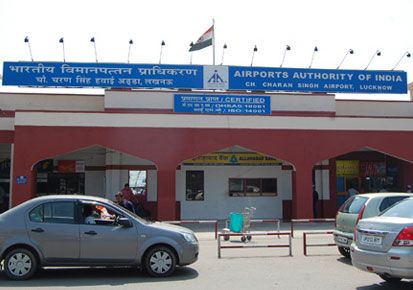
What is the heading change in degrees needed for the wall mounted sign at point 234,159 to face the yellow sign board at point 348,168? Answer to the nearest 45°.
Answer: approximately 90° to its left

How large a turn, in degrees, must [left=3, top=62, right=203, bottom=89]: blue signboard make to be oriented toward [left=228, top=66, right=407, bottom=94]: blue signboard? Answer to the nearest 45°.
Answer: approximately 90° to its left

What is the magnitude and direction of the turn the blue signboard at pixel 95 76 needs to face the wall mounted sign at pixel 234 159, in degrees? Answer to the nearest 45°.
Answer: approximately 90° to its left

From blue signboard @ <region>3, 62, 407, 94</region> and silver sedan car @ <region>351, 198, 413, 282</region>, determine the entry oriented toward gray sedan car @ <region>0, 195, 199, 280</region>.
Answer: the blue signboard

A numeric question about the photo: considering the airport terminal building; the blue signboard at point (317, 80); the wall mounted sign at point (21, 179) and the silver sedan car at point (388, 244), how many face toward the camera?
3

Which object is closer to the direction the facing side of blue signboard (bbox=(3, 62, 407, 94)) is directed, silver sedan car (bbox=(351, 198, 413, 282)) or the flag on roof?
the silver sedan car

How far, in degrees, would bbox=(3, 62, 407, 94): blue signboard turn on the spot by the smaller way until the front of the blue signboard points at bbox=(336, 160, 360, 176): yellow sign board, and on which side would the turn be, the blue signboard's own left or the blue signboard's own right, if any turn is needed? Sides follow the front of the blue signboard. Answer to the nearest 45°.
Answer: approximately 90° to the blue signboard's own left

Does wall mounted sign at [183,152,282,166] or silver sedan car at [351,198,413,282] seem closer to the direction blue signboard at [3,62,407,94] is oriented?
the silver sedan car
